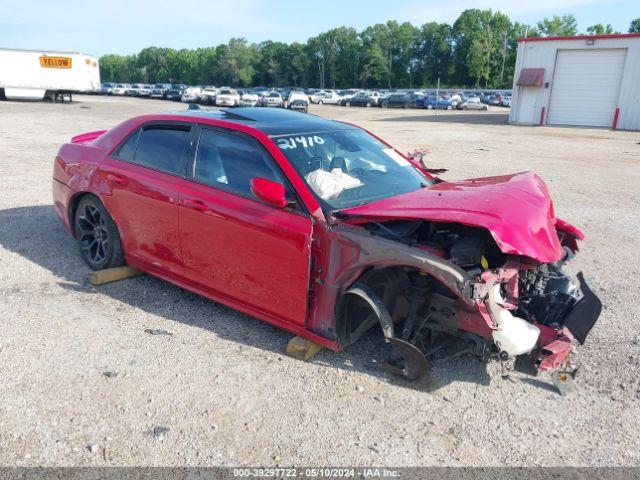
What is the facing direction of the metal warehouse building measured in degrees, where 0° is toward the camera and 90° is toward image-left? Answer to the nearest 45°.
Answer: approximately 0°

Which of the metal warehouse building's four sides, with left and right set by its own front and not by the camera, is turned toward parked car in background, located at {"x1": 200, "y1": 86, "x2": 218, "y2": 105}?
right

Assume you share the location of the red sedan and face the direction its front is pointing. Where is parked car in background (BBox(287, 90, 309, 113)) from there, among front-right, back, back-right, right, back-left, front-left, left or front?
back-left

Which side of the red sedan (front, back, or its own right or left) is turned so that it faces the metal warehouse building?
left

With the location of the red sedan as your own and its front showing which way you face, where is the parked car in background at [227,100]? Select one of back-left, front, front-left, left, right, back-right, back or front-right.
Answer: back-left

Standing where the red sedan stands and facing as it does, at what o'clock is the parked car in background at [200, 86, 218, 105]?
The parked car in background is roughly at 7 o'clock from the red sedan.

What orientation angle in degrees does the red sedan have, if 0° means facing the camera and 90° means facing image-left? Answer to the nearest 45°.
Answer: approximately 315°

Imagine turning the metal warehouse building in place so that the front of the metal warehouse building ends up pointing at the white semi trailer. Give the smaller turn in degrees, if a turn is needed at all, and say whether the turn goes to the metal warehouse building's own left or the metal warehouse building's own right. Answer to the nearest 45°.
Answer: approximately 90° to the metal warehouse building's own right

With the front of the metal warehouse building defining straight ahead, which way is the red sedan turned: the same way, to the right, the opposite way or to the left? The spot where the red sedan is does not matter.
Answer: to the left

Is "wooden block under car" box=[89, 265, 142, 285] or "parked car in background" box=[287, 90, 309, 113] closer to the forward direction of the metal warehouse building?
the wooden block under car

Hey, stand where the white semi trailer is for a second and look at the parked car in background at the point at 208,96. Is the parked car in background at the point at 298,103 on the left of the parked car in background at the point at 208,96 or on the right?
right

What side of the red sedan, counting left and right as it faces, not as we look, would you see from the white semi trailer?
back
